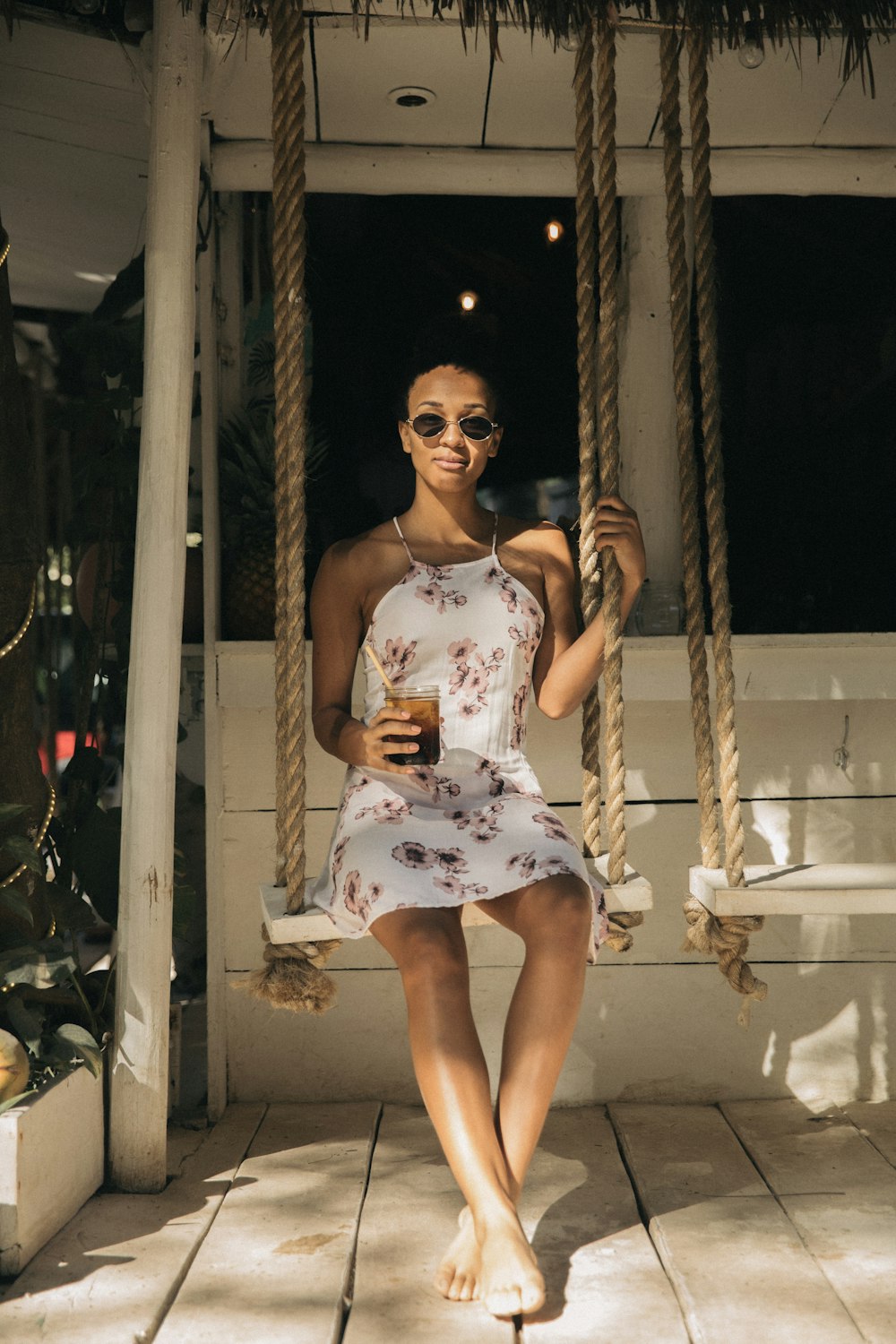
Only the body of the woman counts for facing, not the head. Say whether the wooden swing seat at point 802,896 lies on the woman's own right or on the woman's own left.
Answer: on the woman's own left

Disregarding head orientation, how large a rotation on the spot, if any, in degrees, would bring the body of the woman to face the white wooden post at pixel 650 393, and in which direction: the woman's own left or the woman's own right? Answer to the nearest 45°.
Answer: approximately 135° to the woman's own left

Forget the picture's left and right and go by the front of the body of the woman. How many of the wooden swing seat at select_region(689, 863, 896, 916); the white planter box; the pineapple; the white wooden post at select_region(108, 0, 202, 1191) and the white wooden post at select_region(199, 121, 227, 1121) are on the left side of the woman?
1

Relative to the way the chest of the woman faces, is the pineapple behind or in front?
behind

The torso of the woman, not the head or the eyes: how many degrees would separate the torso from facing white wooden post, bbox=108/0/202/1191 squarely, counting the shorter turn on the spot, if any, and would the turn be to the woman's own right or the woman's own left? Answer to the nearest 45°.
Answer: approximately 90° to the woman's own right

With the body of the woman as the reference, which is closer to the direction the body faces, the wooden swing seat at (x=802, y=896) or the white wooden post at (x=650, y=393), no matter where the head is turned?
the wooden swing seat

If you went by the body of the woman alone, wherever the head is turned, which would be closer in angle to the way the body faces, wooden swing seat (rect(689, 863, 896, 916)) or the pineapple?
the wooden swing seat

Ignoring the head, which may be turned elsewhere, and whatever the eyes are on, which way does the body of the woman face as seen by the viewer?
toward the camera
